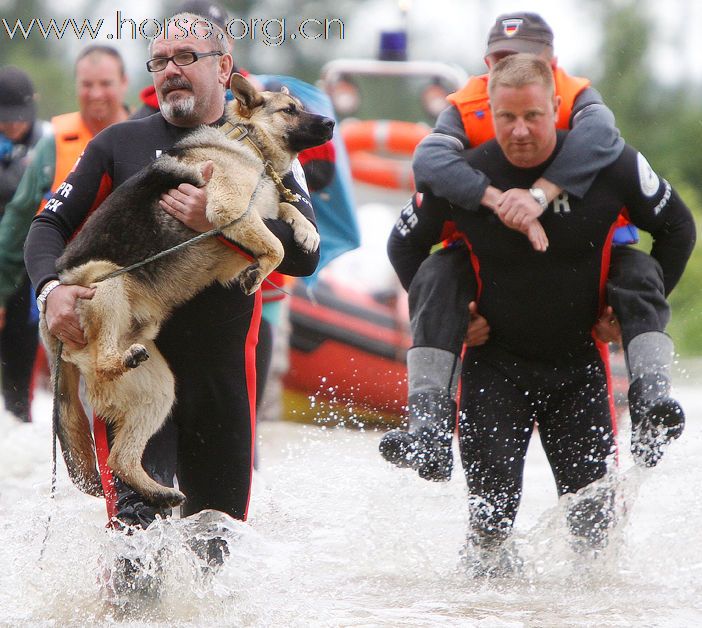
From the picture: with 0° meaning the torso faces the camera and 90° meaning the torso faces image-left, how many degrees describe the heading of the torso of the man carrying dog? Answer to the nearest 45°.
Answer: approximately 0°
